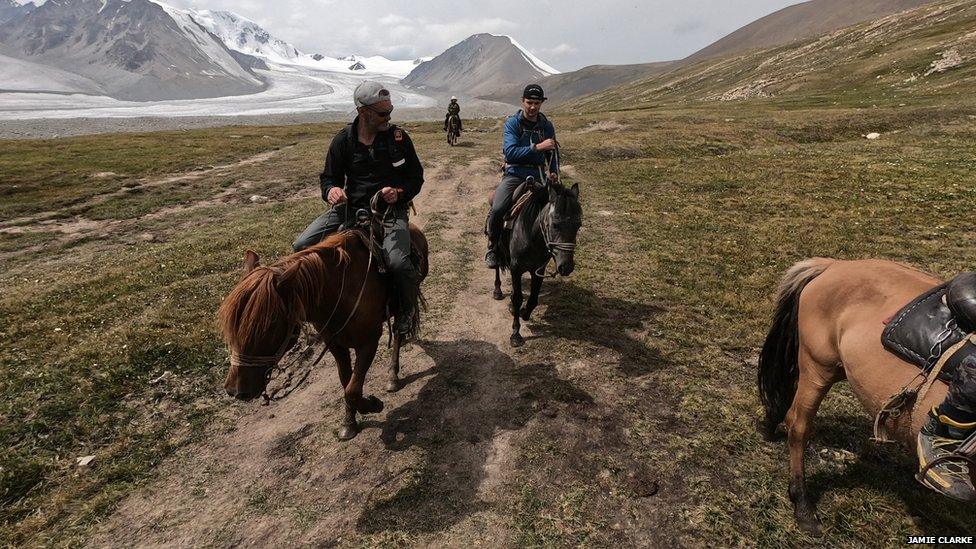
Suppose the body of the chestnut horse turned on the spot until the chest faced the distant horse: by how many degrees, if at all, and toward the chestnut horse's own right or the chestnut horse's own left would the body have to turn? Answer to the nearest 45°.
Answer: approximately 135° to the chestnut horse's own right

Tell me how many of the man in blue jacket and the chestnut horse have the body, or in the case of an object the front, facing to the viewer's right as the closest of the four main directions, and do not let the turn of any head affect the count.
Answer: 0

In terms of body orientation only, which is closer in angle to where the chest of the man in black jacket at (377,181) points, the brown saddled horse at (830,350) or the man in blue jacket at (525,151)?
the brown saddled horse

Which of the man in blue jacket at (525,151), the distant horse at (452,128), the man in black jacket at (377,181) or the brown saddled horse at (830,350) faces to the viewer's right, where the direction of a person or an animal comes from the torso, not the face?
the brown saddled horse

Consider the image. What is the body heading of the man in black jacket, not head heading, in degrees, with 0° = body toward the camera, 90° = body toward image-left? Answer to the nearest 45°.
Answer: approximately 0°

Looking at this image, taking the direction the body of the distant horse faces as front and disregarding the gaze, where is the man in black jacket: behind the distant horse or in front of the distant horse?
in front

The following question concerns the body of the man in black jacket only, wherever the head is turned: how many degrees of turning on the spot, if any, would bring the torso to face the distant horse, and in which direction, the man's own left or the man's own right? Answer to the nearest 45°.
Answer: approximately 180°

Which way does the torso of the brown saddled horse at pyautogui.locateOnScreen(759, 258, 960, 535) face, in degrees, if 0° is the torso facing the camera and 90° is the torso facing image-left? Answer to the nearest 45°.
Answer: approximately 270°

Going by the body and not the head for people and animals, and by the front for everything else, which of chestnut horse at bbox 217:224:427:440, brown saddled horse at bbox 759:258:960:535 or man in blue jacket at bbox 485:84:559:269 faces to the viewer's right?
the brown saddled horse

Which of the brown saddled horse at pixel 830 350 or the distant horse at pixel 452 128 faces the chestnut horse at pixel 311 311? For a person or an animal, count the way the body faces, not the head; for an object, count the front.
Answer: the distant horse

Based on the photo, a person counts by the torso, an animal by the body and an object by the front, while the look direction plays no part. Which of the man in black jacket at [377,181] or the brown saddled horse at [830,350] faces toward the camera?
the man in black jacket

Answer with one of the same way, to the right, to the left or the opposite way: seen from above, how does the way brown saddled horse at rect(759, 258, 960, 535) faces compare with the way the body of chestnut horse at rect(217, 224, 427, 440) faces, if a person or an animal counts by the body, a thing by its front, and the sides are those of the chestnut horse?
to the left

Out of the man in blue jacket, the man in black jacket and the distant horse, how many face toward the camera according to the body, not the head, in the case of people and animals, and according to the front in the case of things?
3

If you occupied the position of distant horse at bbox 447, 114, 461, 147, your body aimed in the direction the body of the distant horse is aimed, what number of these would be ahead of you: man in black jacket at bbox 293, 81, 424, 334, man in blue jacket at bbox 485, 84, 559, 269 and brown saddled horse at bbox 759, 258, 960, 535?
3

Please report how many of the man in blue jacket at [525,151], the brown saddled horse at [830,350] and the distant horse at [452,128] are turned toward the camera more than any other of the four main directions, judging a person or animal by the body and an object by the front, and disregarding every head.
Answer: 2

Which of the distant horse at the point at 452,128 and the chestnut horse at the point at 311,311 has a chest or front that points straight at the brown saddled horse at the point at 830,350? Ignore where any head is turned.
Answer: the distant horse

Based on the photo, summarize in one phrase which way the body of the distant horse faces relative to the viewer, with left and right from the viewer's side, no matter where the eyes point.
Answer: facing the viewer
